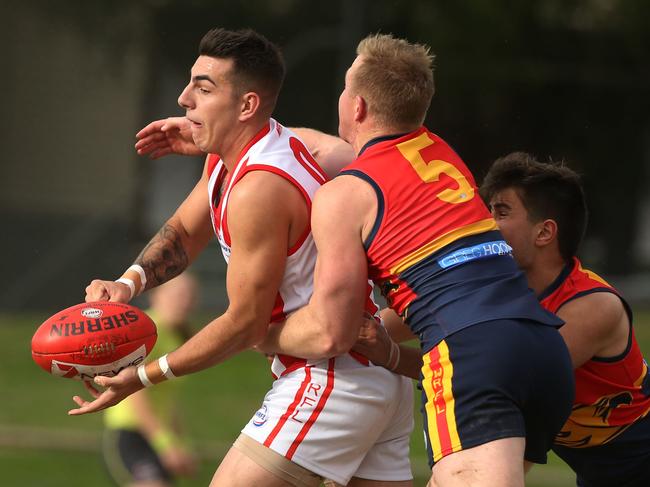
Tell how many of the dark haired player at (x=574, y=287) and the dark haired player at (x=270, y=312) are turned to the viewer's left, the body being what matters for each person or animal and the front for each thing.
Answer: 2

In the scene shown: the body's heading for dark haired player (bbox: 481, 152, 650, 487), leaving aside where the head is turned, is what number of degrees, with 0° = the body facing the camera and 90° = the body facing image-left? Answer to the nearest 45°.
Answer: approximately 90°

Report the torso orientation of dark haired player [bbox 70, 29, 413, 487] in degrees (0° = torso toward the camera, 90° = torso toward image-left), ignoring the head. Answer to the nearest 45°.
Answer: approximately 90°

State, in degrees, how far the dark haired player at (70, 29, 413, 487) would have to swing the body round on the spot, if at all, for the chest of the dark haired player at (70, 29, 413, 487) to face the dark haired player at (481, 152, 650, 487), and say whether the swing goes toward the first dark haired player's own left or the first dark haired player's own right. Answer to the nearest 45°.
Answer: approximately 180°

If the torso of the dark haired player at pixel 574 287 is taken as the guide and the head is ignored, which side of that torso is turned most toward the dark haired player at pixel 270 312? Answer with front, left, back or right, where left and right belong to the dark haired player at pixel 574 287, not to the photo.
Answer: front
